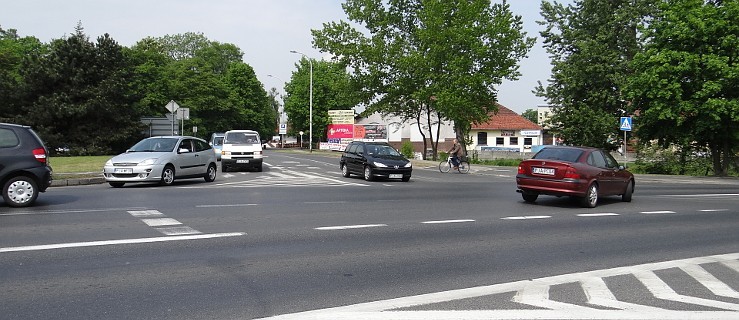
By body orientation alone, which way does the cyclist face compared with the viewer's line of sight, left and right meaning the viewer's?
facing to the left of the viewer

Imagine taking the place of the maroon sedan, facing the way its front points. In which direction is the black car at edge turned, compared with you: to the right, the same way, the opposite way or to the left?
the opposite way

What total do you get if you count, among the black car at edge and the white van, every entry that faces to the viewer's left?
1

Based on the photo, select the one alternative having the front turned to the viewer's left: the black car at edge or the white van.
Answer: the black car at edge

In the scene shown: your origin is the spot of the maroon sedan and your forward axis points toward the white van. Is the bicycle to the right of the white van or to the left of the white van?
right

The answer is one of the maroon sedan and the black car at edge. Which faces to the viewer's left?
the black car at edge
